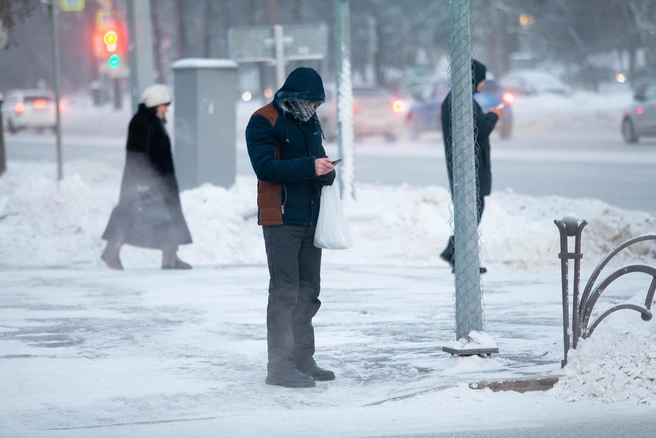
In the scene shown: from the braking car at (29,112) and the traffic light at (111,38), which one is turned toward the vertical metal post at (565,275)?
the traffic light

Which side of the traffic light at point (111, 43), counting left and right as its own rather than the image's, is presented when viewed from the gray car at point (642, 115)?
left

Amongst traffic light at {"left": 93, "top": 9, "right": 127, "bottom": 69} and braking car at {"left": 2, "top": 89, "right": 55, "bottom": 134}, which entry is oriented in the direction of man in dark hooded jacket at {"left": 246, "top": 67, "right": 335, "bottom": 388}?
the traffic light

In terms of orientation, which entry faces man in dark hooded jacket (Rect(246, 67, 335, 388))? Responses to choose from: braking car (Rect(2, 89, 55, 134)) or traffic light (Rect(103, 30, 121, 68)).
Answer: the traffic light

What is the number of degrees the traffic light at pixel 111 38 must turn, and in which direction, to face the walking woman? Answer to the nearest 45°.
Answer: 0° — it already faces them

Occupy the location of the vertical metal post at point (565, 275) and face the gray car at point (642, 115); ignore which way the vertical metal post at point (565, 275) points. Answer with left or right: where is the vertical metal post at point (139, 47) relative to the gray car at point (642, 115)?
left
